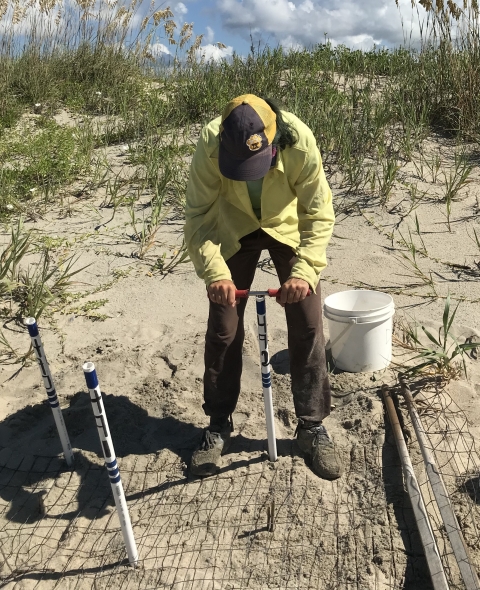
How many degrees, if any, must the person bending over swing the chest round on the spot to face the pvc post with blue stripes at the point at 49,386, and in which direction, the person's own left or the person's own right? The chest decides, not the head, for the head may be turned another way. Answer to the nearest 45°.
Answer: approximately 90° to the person's own right

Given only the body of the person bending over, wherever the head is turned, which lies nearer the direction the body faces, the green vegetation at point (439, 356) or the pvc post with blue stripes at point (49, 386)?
the pvc post with blue stripes

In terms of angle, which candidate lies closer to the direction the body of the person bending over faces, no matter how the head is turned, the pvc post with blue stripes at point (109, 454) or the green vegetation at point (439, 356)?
the pvc post with blue stripes

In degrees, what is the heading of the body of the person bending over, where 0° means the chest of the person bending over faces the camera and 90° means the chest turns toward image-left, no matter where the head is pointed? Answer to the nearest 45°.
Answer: approximately 0°

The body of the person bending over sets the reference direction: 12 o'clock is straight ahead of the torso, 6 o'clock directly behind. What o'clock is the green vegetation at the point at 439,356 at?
The green vegetation is roughly at 8 o'clock from the person bending over.

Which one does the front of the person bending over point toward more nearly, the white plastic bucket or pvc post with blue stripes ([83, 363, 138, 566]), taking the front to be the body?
the pvc post with blue stripes

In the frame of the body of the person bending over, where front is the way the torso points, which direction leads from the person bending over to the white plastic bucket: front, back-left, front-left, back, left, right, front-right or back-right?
back-left

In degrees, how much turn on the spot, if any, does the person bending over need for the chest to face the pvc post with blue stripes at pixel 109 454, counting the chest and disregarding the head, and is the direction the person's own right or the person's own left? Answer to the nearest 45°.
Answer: approximately 45° to the person's own right
